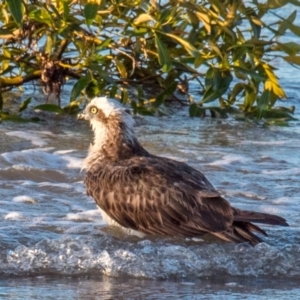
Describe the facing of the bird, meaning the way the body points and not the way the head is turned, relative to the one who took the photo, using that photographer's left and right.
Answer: facing to the left of the viewer
